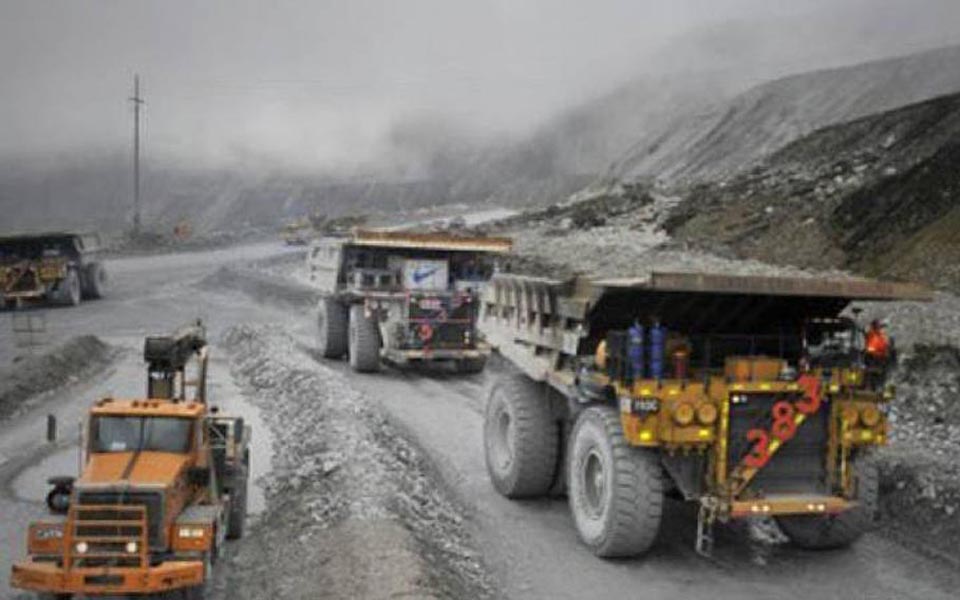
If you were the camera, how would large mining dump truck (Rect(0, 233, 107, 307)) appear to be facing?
facing the viewer and to the left of the viewer

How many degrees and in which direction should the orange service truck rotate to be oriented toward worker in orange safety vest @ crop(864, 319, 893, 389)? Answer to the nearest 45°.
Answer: approximately 135° to its left

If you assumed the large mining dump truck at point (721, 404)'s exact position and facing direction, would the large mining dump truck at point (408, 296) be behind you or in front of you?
behind

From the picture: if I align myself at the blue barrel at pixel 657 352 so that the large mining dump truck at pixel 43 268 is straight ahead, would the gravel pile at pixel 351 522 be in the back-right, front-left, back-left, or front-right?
front-left

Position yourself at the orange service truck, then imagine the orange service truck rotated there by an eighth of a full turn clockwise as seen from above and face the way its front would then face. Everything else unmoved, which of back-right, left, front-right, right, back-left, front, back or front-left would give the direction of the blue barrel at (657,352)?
back

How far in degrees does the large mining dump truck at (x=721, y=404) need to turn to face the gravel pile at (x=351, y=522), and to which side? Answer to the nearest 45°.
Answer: approximately 135° to its right

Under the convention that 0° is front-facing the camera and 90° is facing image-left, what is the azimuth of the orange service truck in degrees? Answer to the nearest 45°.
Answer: approximately 45°

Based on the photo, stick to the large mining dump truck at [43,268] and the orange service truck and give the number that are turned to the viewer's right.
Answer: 0

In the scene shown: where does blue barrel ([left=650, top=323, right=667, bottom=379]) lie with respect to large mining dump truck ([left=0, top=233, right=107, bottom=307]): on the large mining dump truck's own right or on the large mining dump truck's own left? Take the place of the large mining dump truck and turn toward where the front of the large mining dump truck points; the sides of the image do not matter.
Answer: on the large mining dump truck's own left

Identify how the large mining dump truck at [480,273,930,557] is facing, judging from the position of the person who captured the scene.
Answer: facing the viewer and to the right of the viewer

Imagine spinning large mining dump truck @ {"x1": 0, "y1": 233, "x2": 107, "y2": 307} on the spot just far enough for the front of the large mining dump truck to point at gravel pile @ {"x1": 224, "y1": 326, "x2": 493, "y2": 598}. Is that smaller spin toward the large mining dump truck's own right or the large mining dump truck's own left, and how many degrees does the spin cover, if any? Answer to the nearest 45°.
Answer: approximately 45° to the large mining dump truck's own left

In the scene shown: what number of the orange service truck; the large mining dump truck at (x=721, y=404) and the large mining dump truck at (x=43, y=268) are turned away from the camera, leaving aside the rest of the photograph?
0

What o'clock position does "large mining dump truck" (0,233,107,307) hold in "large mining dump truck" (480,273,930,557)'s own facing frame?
"large mining dump truck" (0,233,107,307) is roughly at 6 o'clock from "large mining dump truck" (480,273,930,557).
